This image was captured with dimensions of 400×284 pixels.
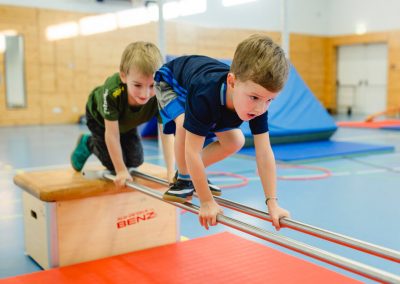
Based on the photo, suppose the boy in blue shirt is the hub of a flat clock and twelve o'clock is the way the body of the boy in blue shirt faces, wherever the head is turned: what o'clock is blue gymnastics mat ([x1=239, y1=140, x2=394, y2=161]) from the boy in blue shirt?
The blue gymnastics mat is roughly at 8 o'clock from the boy in blue shirt.

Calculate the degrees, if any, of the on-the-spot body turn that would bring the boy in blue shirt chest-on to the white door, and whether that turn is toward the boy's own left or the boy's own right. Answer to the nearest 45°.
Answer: approximately 135° to the boy's own left

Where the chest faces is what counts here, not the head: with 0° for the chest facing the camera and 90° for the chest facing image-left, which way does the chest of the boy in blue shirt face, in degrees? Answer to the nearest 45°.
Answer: approximately 315°
